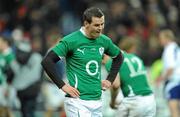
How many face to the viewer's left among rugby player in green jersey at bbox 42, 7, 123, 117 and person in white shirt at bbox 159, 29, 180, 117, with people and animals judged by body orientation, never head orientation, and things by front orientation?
1

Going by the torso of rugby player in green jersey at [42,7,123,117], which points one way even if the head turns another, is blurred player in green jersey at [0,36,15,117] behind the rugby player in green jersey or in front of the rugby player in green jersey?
behind

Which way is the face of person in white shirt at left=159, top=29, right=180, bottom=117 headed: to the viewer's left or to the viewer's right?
to the viewer's left

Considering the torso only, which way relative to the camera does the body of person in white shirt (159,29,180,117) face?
to the viewer's left

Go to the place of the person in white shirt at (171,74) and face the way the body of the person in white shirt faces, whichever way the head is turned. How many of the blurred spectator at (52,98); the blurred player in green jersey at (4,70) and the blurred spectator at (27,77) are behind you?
0

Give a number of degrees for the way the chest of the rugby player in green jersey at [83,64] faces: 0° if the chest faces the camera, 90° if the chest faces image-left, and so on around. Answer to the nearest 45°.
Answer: approximately 315°

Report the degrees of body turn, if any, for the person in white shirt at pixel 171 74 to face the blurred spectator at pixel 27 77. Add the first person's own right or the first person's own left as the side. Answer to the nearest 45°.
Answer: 0° — they already face them

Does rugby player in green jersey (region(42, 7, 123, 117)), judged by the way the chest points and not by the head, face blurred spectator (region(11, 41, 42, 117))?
no

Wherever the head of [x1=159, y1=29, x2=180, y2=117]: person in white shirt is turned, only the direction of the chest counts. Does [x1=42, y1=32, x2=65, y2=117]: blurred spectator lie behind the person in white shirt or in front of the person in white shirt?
in front
